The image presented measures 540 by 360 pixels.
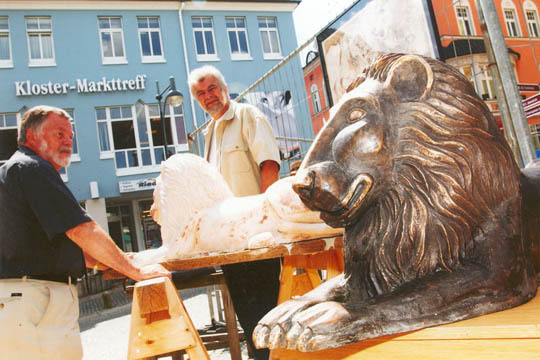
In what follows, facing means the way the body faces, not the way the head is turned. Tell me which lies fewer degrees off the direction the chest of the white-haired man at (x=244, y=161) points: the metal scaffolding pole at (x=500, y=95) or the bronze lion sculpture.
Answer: the bronze lion sculpture

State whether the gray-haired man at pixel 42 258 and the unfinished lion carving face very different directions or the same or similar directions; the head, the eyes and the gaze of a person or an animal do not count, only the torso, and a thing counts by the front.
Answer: very different directions

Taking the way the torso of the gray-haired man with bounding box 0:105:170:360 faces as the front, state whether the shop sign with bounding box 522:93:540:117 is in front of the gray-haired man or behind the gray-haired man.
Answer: in front

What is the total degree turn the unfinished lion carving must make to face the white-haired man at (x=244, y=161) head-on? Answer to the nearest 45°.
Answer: approximately 90° to its right

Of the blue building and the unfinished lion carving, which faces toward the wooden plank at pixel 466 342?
the blue building

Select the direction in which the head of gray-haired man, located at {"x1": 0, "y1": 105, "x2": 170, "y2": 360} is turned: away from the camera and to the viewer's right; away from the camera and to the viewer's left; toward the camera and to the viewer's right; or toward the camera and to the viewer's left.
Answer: toward the camera and to the viewer's right

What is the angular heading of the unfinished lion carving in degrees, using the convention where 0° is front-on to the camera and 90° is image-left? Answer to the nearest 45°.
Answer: approximately 90°

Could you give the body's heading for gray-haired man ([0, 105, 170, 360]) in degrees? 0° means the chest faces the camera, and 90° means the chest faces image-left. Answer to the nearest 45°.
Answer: approximately 270°

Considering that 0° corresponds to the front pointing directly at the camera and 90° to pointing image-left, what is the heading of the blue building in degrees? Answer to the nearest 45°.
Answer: approximately 0°
